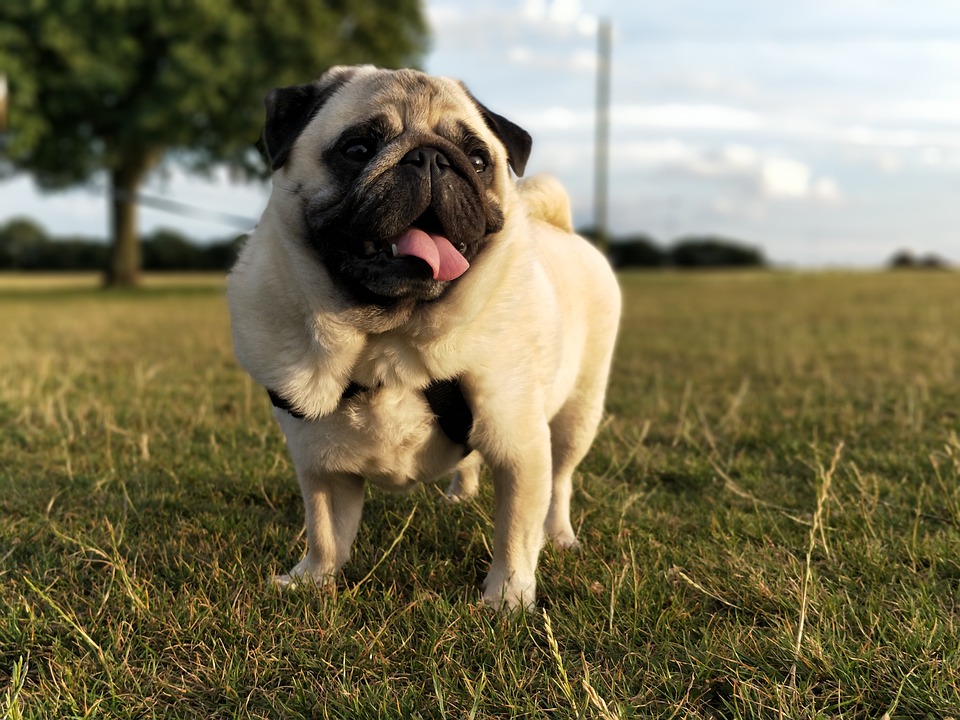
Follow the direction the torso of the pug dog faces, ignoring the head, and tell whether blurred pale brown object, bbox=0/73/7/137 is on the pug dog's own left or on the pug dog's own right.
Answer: on the pug dog's own right

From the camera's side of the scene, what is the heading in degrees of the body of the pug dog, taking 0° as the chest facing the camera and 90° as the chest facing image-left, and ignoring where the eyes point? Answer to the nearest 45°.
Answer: approximately 45°
